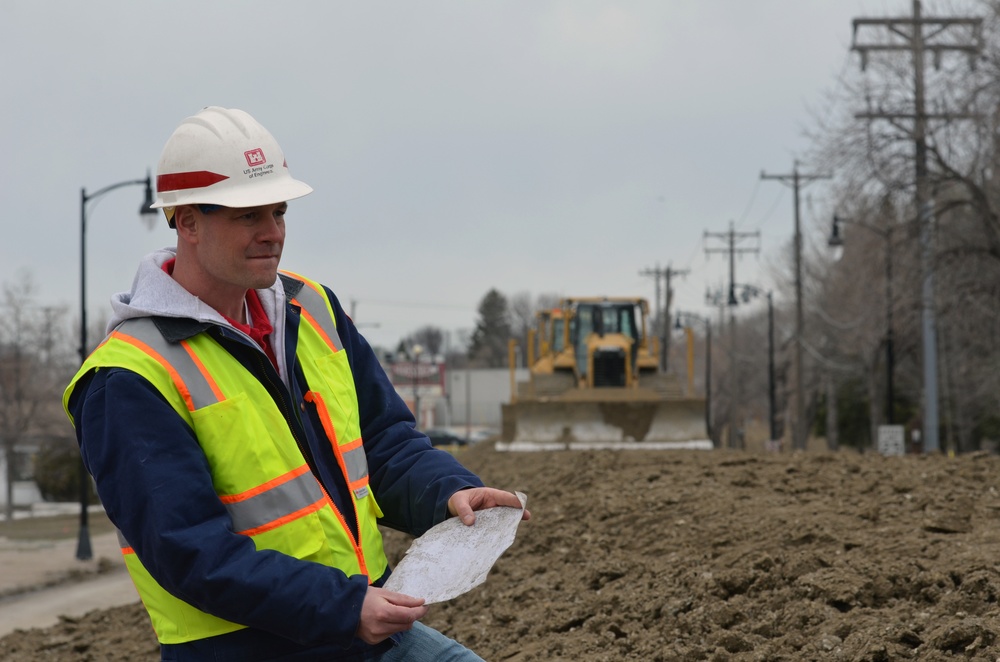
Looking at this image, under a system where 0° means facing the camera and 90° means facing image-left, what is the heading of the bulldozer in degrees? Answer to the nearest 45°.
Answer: approximately 0°

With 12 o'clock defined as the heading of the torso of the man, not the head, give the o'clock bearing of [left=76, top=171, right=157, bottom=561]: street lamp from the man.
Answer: The street lamp is roughly at 7 o'clock from the man.

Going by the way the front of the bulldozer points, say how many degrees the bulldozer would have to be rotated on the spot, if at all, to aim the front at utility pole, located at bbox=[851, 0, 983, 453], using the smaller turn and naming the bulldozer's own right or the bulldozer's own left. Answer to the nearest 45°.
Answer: approximately 90° to the bulldozer's own left

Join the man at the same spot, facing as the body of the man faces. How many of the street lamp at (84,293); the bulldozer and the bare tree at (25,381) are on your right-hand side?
0

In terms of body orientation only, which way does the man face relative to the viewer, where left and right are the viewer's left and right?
facing the viewer and to the right of the viewer

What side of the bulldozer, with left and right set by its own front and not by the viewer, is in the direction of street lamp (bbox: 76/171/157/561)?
right

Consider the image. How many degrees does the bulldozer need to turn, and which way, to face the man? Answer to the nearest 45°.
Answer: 0° — it already faces them

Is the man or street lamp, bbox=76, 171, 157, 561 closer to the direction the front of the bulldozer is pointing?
the man

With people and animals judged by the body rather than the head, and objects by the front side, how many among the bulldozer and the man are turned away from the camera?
0

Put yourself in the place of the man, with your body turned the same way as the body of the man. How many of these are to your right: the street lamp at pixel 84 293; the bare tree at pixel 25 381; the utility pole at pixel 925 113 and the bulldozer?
0

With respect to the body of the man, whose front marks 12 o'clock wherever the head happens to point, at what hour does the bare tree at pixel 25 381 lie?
The bare tree is roughly at 7 o'clock from the man.
